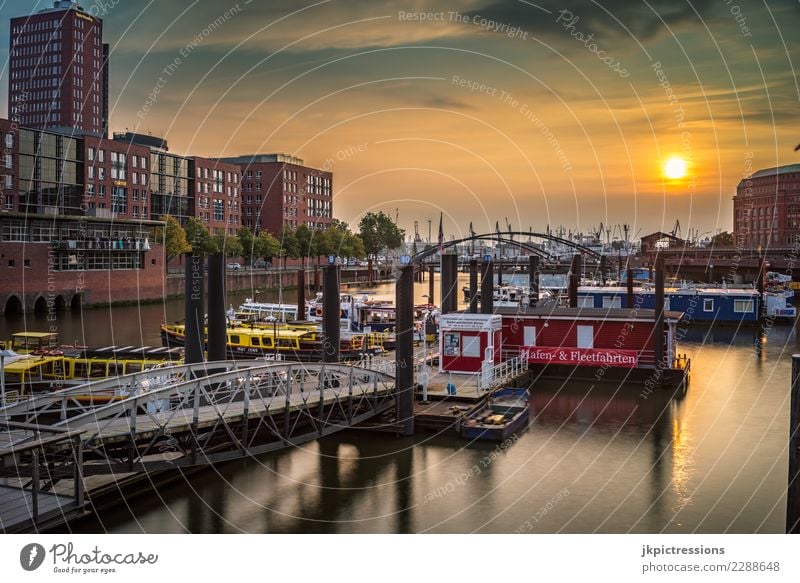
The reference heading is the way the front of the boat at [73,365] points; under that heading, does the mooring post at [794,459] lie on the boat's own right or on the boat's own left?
on the boat's own left

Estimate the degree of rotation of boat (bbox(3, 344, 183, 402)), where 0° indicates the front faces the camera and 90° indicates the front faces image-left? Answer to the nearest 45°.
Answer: approximately 45°
